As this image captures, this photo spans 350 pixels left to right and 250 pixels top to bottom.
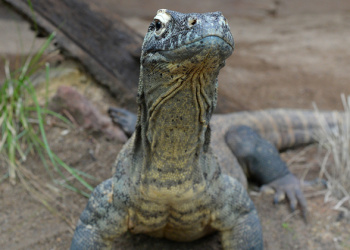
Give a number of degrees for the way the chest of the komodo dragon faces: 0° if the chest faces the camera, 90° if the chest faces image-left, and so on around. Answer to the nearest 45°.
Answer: approximately 0°

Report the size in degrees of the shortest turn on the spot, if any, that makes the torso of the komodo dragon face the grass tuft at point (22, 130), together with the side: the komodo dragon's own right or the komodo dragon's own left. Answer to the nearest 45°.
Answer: approximately 135° to the komodo dragon's own right

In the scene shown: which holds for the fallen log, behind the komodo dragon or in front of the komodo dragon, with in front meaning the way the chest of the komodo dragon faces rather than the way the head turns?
behind

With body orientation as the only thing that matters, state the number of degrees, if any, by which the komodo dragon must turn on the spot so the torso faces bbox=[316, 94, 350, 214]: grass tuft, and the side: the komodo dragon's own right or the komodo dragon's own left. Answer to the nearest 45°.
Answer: approximately 135° to the komodo dragon's own left
